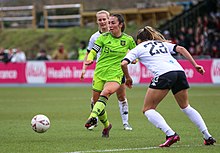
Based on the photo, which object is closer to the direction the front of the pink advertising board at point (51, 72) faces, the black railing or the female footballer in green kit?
the female footballer in green kit

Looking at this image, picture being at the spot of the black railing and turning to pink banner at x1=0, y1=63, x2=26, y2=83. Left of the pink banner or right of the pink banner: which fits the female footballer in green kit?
left

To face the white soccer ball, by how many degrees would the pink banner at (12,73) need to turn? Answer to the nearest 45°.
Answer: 0° — it already faces it

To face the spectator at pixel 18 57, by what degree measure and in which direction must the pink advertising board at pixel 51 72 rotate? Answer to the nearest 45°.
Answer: approximately 135° to its right

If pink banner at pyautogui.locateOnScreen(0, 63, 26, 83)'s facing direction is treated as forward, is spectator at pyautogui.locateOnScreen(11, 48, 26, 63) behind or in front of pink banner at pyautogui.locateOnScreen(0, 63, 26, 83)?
behind

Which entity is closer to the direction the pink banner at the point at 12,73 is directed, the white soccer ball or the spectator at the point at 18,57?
the white soccer ball

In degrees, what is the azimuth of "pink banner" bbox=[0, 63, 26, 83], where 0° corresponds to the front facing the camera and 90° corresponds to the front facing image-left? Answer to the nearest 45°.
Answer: approximately 0°

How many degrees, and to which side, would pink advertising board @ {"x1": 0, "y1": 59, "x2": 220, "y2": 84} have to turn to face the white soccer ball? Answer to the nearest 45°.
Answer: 0° — it already faces it

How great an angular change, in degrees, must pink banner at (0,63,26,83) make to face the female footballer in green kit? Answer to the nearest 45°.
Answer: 0° — it already faces them
